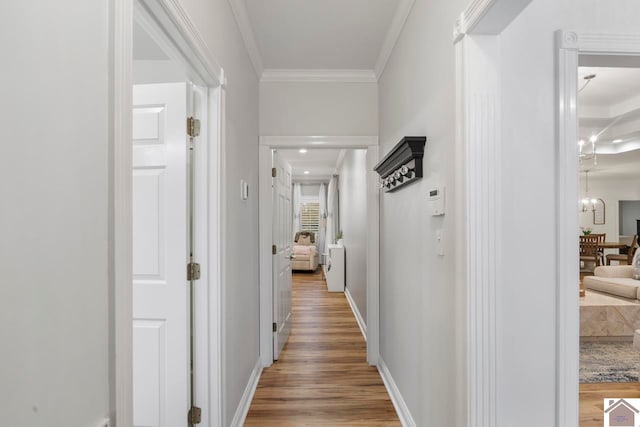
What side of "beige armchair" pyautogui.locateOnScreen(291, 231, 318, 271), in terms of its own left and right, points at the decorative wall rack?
front

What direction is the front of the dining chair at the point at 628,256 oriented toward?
to the viewer's left

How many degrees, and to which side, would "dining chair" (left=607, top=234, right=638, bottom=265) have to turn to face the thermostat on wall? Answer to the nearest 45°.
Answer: approximately 90° to its left

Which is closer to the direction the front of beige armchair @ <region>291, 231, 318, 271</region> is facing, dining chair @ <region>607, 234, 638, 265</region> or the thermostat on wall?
the thermostat on wall

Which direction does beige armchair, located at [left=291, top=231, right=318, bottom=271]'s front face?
toward the camera

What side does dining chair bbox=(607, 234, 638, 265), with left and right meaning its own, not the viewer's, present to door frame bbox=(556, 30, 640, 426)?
left

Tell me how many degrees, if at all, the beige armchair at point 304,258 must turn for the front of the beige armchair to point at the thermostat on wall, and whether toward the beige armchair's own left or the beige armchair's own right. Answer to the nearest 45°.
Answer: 0° — it already faces it

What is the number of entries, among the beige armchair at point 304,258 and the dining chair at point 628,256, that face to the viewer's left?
1

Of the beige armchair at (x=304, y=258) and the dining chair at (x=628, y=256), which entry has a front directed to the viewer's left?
the dining chair

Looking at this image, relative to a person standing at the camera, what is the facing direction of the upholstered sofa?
facing the viewer and to the left of the viewer
